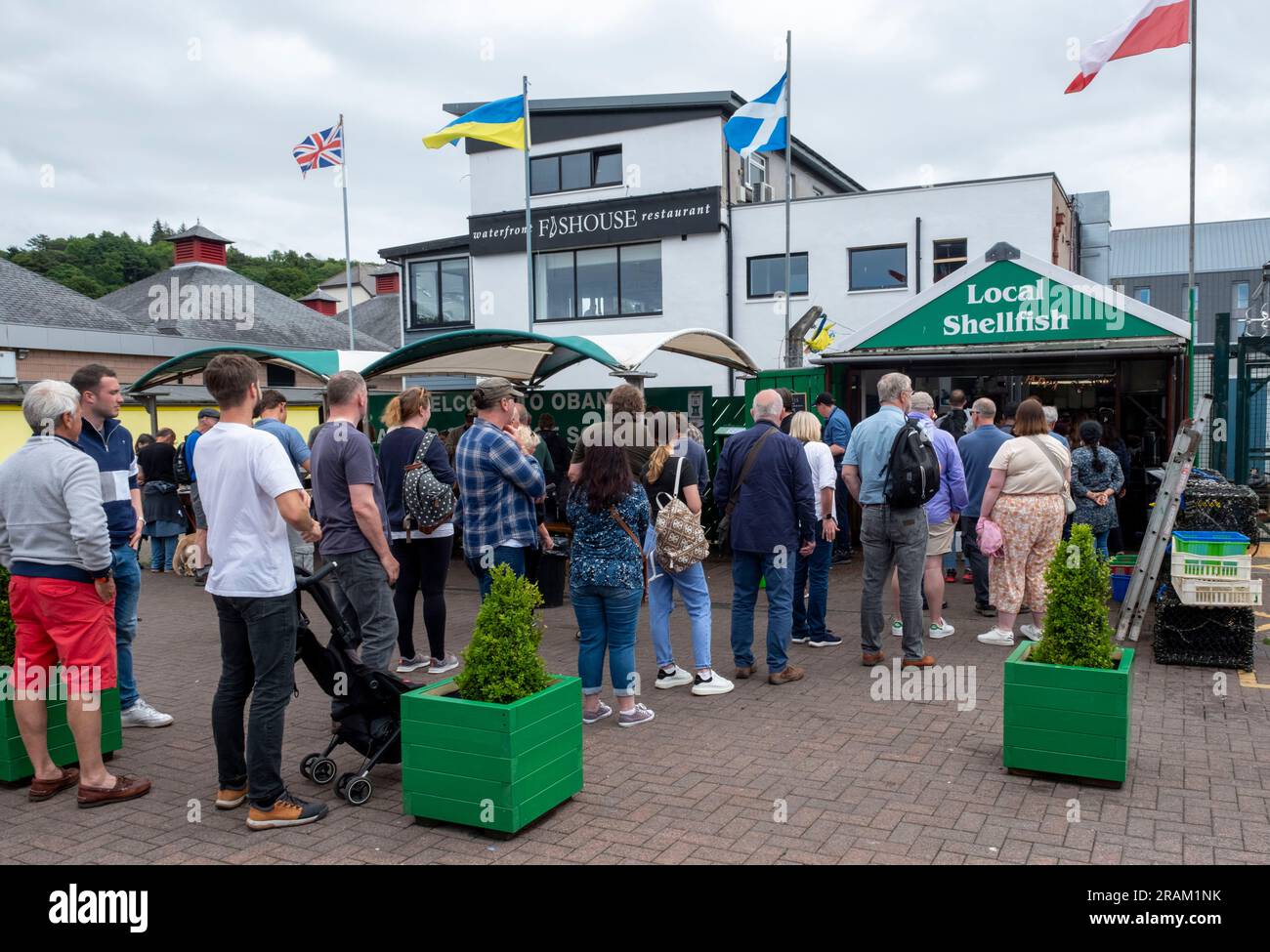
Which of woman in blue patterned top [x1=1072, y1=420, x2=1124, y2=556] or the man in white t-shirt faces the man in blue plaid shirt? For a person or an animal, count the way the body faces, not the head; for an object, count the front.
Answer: the man in white t-shirt

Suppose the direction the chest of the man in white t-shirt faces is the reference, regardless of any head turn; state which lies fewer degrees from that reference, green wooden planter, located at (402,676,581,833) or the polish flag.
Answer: the polish flag

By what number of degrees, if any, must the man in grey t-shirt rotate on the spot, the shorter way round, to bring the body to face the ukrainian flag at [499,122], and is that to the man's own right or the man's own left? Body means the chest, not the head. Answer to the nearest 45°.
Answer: approximately 45° to the man's own left

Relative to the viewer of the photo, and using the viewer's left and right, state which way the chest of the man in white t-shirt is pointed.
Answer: facing away from the viewer and to the right of the viewer

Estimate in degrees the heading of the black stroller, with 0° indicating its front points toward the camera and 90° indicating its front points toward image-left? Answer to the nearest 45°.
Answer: approximately 225°

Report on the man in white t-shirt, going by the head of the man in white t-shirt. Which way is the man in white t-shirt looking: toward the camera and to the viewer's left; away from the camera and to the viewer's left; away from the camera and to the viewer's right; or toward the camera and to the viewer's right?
away from the camera and to the viewer's right

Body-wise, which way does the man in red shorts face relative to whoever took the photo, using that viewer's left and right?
facing away from the viewer and to the right of the viewer
